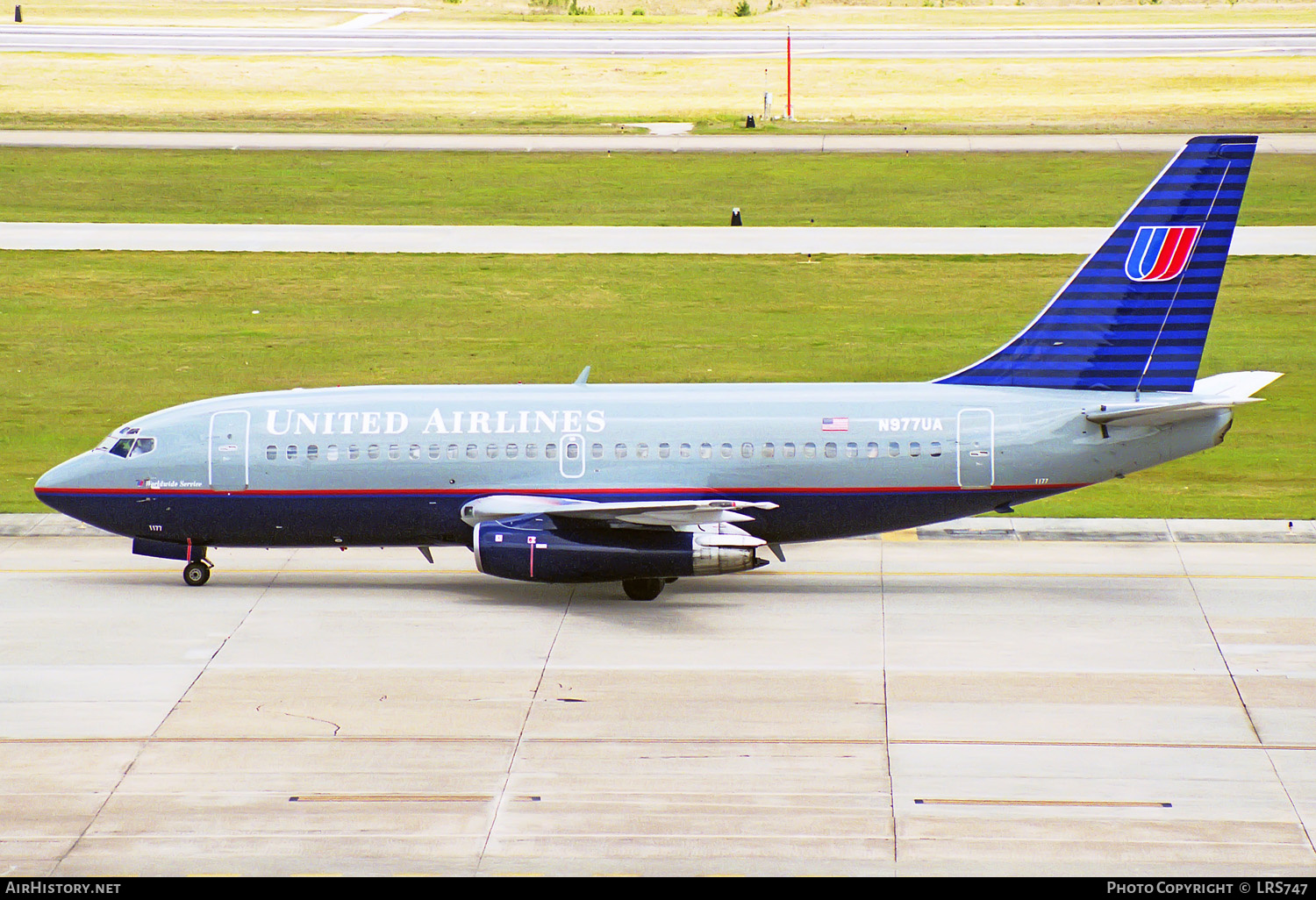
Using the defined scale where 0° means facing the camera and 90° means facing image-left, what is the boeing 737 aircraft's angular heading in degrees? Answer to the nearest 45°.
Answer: approximately 90°
